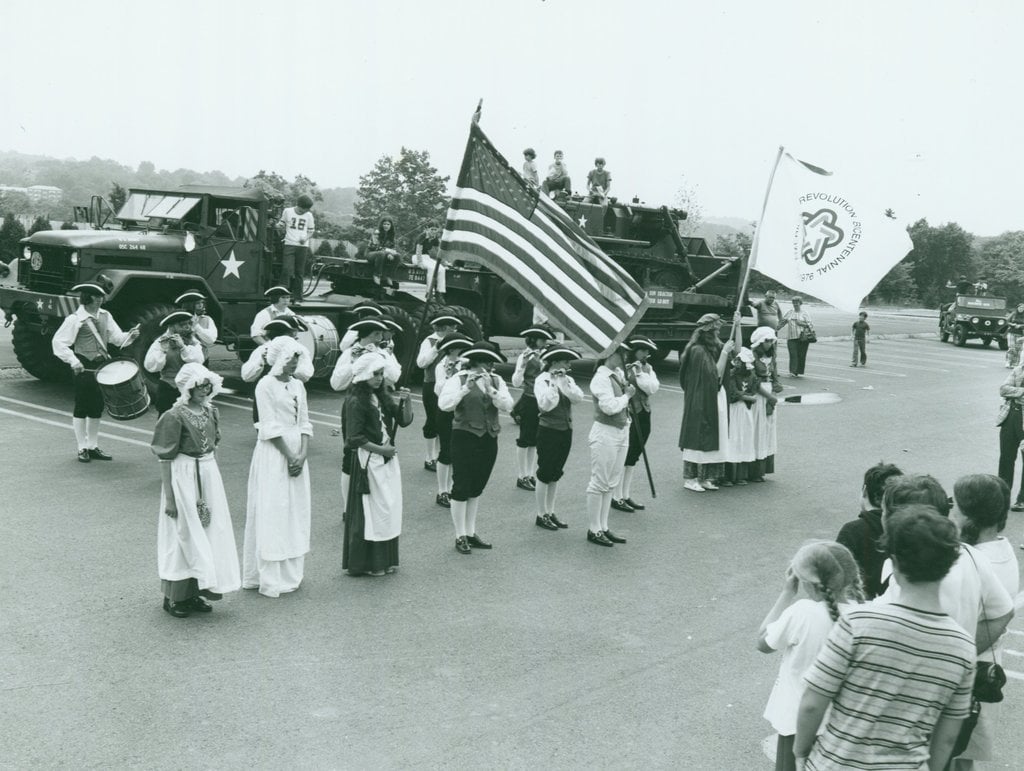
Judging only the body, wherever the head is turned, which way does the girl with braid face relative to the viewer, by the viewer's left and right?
facing away from the viewer and to the left of the viewer

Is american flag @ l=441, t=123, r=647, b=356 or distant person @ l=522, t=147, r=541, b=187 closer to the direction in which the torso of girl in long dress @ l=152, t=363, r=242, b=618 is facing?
the american flag

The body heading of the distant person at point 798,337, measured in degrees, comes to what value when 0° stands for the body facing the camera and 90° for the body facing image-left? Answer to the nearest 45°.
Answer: approximately 0°

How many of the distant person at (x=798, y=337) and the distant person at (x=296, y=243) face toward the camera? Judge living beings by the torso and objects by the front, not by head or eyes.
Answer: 2

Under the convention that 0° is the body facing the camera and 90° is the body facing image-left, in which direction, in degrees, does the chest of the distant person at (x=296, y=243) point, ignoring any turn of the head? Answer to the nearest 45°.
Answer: approximately 0°

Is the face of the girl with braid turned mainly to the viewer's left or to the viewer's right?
to the viewer's left

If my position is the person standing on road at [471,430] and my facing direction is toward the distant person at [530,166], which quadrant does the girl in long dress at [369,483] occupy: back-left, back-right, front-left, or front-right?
back-left

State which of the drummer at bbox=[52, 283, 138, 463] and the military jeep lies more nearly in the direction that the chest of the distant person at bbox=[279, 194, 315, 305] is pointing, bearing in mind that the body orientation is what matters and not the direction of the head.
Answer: the drummer

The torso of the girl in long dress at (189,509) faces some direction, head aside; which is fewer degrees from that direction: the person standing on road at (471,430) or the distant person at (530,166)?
the person standing on road

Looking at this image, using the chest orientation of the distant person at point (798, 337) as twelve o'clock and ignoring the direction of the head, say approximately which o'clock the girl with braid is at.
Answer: The girl with braid is roughly at 12 o'clock from the distant person.

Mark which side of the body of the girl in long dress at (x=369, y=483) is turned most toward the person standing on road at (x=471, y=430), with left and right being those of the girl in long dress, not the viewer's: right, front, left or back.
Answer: left
